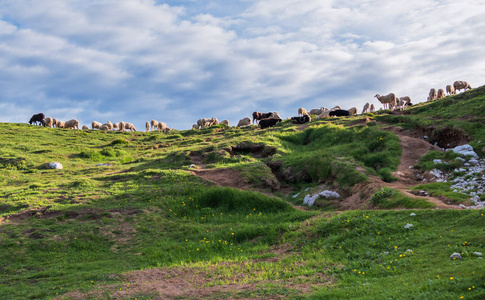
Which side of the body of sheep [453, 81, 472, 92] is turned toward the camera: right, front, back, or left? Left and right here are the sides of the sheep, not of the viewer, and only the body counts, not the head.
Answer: right

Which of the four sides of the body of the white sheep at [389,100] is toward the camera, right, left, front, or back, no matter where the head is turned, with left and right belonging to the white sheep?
left

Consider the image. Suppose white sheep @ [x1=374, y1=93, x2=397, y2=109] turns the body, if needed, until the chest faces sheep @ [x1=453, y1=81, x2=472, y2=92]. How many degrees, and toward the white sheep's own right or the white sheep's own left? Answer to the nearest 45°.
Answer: approximately 135° to the white sheep's own right

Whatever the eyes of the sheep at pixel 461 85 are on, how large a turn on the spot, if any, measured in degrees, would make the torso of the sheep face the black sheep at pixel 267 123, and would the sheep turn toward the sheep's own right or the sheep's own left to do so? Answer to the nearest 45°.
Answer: approximately 135° to the sheep's own right

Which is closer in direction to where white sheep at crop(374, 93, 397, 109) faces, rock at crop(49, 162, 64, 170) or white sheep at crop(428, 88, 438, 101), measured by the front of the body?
the rock
